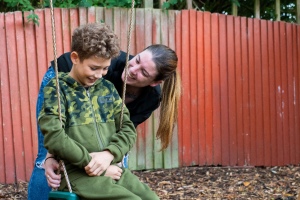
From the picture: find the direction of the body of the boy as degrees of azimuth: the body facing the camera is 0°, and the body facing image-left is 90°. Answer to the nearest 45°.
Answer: approximately 315°

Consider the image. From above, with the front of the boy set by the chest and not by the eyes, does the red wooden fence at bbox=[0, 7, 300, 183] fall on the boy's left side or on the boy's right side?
on the boy's left side
